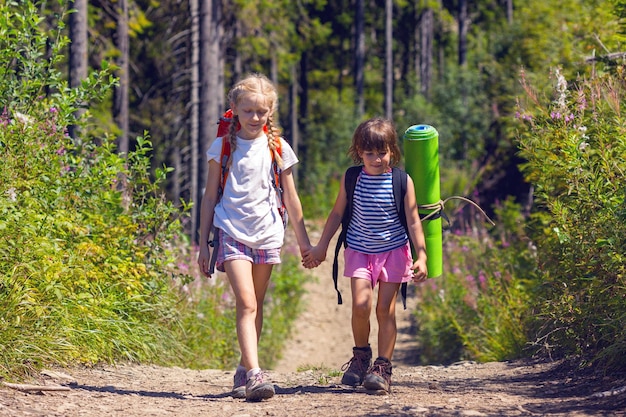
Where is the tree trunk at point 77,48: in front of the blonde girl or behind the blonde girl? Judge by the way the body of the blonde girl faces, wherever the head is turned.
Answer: behind

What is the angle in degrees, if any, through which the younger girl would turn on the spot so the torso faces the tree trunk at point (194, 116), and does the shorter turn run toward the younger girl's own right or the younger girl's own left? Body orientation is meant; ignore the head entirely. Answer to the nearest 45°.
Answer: approximately 180°

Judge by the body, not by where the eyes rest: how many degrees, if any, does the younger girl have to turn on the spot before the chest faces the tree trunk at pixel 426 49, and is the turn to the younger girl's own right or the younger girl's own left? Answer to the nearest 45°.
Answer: approximately 180°

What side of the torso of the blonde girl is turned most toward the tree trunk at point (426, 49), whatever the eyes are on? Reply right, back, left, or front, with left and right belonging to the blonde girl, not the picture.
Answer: back

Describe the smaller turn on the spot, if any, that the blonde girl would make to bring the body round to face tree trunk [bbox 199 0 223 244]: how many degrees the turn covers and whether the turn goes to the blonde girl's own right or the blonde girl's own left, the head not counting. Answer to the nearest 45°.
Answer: approximately 180°

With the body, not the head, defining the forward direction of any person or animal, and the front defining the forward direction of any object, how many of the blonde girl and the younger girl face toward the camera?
2

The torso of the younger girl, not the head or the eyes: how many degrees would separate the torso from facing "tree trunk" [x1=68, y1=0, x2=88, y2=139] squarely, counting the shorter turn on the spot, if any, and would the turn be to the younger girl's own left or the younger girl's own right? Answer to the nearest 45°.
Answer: approximately 135° to the younger girl's own right

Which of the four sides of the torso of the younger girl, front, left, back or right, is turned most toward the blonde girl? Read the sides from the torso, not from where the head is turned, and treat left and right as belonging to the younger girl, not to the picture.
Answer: right

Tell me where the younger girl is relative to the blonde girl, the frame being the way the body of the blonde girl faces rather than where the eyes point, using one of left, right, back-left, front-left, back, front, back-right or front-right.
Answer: left
